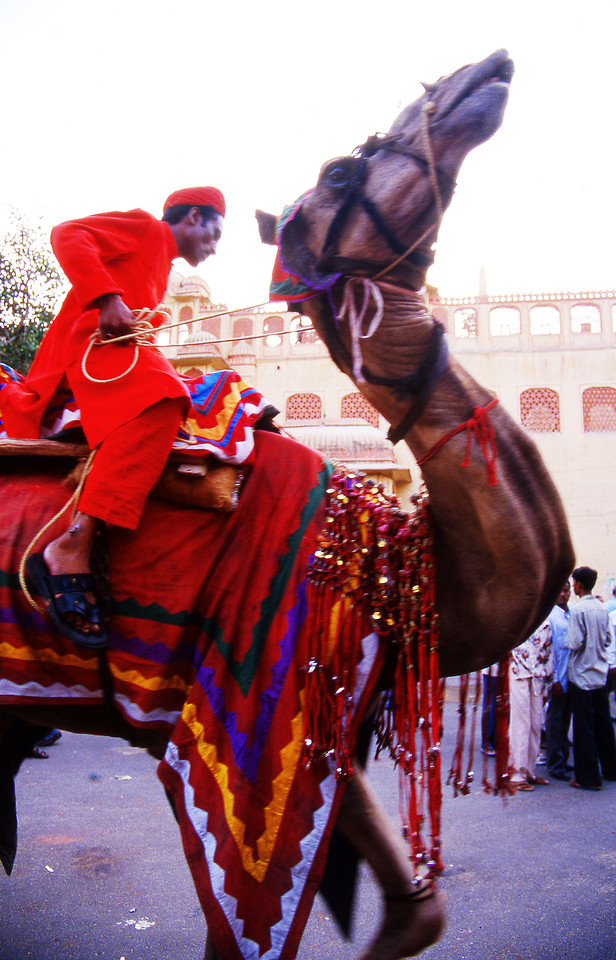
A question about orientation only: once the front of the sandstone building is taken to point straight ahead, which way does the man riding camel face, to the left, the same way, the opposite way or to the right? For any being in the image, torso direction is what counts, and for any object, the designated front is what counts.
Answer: to the left

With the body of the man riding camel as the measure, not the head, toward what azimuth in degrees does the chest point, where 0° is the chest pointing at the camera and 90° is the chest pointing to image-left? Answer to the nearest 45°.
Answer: approximately 270°

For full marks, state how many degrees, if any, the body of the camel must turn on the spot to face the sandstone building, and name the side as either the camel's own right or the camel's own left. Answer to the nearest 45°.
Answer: approximately 90° to the camel's own left

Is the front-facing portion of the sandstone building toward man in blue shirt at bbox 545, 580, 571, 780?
yes

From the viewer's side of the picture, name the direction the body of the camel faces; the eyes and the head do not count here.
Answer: to the viewer's right

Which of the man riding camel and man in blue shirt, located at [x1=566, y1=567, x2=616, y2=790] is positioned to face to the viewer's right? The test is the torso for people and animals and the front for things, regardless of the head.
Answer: the man riding camel

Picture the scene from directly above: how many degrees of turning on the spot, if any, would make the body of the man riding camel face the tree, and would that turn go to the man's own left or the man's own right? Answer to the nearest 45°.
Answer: approximately 90° to the man's own left

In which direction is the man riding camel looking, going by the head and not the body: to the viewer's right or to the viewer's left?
to the viewer's right
